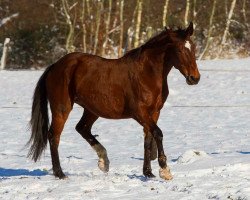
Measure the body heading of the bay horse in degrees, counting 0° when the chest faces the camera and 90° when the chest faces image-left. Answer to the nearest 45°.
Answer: approximately 270°
